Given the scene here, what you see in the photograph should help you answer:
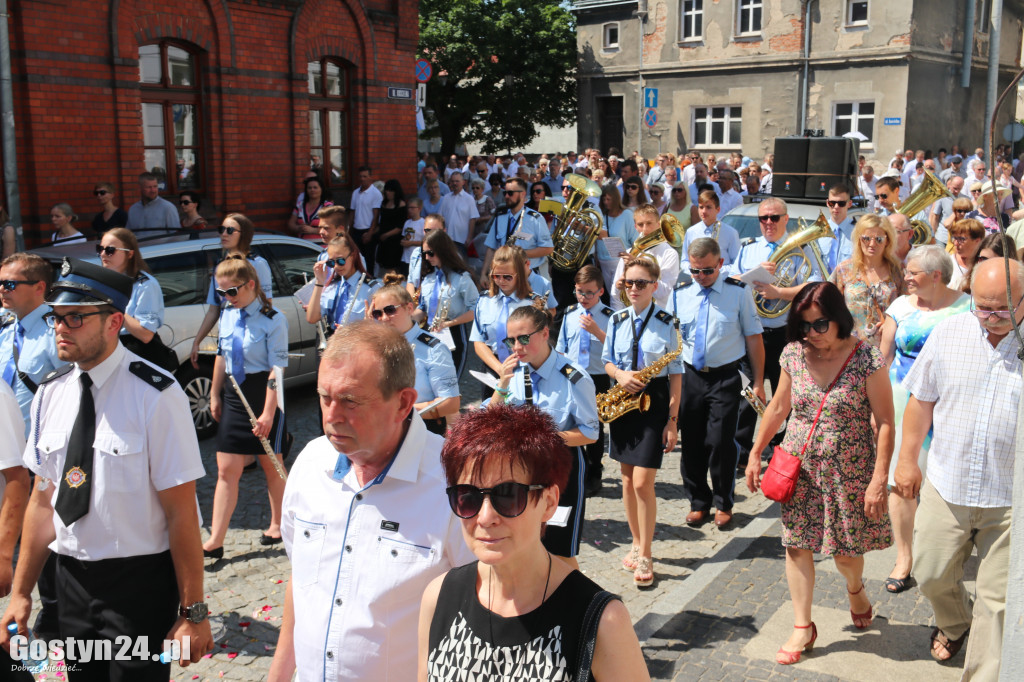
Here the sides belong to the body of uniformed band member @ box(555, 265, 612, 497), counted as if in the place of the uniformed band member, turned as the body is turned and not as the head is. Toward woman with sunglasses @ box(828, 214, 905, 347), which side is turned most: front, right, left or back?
left

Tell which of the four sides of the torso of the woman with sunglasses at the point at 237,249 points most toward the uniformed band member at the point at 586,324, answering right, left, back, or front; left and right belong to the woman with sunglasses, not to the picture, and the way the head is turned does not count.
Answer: left

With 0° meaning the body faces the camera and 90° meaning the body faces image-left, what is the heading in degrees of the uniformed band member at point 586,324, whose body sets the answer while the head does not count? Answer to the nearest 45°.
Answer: approximately 0°

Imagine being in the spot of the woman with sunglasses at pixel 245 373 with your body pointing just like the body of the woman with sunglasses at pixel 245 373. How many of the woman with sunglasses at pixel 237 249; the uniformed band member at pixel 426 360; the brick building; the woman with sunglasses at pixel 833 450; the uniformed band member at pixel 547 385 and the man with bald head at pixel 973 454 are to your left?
4

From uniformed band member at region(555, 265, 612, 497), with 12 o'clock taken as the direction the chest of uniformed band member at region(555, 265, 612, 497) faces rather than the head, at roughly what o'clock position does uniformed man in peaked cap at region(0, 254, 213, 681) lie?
uniformed man in peaked cap at region(0, 254, 213, 681) is roughly at 1 o'clock from uniformed band member at region(555, 265, 612, 497).

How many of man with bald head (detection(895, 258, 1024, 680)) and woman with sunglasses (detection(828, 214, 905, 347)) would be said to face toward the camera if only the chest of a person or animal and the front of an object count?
2

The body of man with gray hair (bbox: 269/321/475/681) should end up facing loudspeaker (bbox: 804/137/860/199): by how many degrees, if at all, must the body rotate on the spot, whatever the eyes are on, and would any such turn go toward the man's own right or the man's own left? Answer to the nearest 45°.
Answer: approximately 180°

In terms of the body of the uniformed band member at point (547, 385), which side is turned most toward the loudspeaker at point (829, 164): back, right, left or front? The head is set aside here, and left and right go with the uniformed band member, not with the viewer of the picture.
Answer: back

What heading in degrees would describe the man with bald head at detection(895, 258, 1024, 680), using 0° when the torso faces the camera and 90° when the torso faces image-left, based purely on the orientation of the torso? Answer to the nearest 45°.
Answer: approximately 0°

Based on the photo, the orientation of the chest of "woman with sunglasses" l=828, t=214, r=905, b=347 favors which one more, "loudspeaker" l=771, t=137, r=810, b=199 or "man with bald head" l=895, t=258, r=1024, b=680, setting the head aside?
the man with bald head
